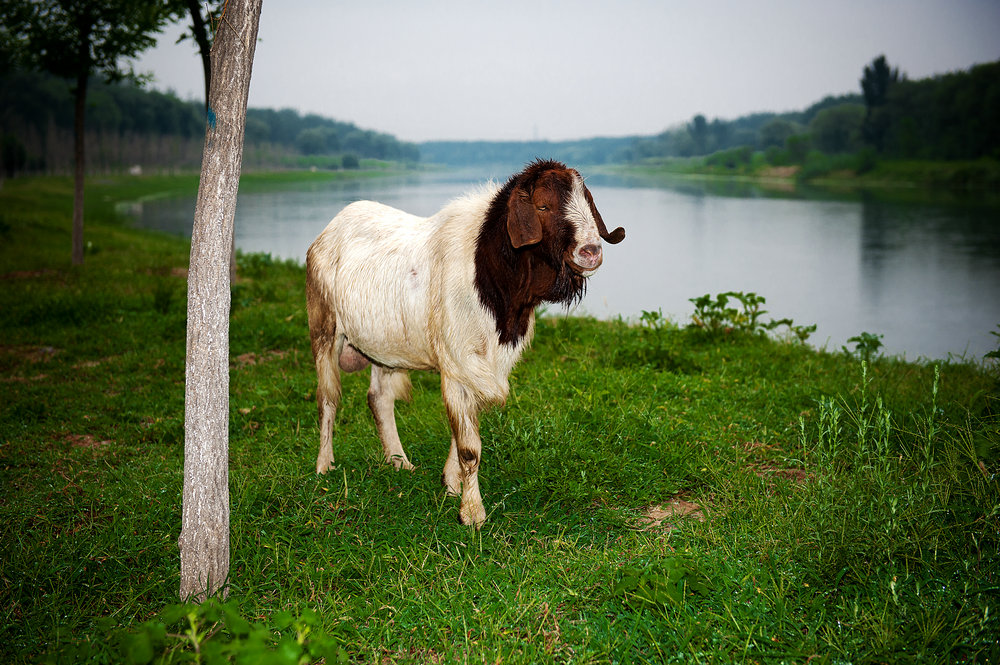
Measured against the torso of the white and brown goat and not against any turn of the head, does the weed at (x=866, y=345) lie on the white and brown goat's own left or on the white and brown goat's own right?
on the white and brown goat's own left

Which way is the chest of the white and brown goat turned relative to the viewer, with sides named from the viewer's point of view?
facing the viewer and to the right of the viewer

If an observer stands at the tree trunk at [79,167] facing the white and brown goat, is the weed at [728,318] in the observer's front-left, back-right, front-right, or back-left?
front-left

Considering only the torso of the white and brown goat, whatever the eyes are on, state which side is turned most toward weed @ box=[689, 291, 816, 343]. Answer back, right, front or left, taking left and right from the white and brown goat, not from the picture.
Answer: left

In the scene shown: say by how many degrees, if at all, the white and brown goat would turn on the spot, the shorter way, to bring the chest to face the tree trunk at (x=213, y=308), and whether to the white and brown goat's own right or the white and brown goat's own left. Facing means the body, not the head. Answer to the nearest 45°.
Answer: approximately 90° to the white and brown goat's own right

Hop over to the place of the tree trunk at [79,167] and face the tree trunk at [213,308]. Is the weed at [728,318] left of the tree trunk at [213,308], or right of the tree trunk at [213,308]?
left

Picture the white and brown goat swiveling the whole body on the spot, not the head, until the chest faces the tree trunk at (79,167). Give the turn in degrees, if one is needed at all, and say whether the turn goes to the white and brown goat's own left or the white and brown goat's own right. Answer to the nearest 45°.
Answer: approximately 180°
